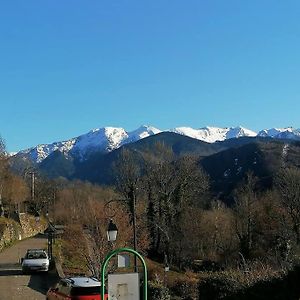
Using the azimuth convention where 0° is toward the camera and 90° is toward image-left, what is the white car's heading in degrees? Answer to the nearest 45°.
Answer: approximately 0°

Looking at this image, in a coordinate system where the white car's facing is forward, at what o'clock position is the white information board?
The white information board is roughly at 12 o'clock from the white car.

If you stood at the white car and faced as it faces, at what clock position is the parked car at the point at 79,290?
The parked car is roughly at 12 o'clock from the white car.

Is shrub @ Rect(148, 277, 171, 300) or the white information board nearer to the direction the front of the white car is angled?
the white information board
